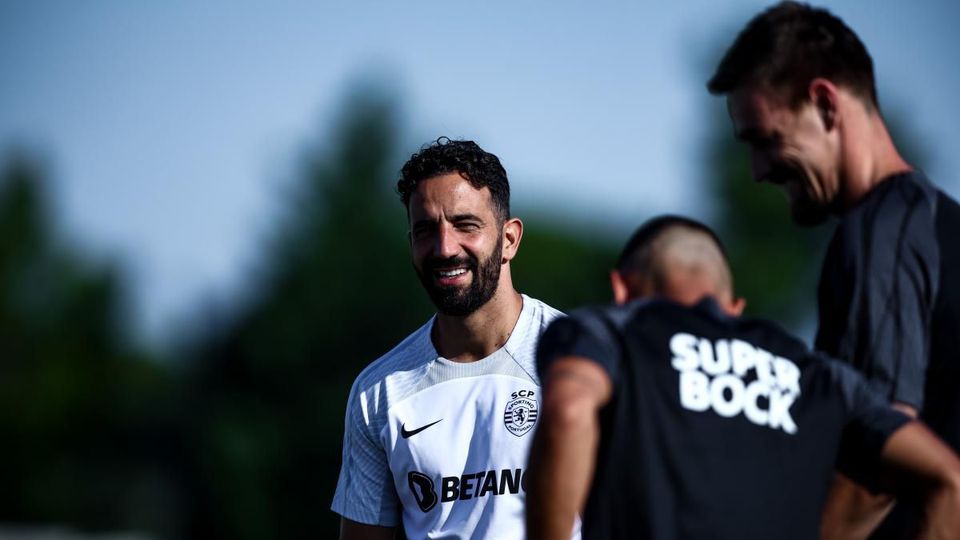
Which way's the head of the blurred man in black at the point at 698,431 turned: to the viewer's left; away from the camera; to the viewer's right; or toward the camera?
away from the camera

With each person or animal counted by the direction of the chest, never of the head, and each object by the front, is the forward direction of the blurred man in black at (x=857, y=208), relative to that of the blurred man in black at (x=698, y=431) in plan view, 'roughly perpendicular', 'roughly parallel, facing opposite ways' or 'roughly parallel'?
roughly perpendicular

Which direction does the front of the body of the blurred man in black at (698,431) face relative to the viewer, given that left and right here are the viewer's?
facing away from the viewer

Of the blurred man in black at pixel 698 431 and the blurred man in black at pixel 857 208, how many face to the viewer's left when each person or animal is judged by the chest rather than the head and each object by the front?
1

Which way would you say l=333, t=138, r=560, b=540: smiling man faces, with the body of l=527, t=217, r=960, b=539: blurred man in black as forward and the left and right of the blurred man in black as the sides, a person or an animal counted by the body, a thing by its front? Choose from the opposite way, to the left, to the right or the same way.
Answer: the opposite way

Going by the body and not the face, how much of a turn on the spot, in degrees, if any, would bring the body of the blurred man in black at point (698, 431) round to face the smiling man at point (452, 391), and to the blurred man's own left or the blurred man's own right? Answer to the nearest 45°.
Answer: approximately 45° to the blurred man's own left

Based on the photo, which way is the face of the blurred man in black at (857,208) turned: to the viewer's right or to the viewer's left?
to the viewer's left

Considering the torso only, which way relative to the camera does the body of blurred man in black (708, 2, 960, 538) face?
to the viewer's left
